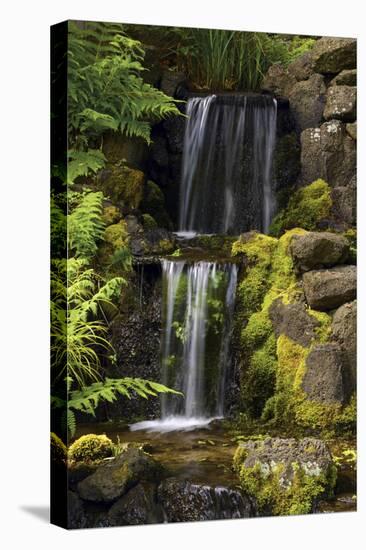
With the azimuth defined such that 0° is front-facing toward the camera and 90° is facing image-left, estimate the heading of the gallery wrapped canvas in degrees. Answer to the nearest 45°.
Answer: approximately 315°
